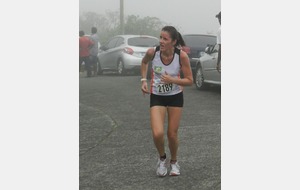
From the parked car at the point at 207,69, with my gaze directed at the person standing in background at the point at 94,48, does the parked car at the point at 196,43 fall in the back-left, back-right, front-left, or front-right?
front-right

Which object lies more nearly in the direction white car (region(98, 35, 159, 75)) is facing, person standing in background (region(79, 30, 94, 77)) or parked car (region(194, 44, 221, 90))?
the person standing in background

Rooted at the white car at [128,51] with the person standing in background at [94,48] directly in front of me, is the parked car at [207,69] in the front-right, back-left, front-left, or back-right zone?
back-left

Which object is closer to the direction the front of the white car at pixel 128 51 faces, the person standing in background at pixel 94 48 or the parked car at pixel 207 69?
the person standing in background
